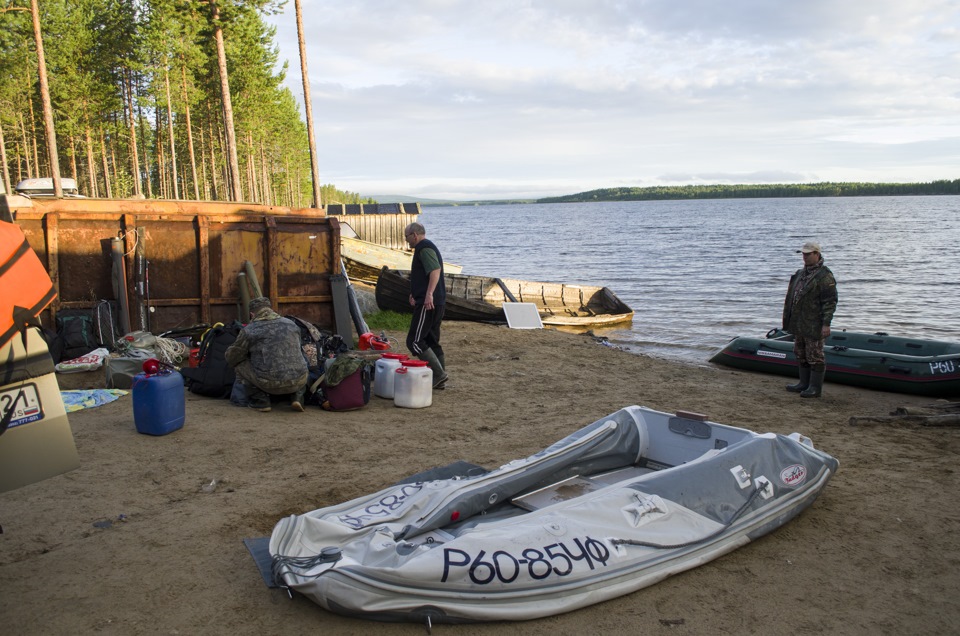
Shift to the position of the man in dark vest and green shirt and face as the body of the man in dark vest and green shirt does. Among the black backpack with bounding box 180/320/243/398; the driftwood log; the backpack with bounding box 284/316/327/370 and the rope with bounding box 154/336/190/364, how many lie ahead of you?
3

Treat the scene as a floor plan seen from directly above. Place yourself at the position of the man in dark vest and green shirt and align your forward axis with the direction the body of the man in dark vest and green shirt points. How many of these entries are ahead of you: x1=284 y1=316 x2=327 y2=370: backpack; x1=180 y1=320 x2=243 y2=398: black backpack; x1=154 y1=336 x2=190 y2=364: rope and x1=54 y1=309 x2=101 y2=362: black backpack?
4

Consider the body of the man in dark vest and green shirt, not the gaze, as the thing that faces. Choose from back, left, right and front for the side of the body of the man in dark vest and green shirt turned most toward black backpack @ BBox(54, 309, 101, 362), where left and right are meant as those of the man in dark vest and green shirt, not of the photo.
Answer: front

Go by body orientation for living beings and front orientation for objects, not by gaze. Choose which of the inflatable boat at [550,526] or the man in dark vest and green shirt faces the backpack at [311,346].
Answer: the man in dark vest and green shirt

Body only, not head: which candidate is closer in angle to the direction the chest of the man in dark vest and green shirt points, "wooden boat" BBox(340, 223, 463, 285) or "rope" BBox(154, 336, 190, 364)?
the rope

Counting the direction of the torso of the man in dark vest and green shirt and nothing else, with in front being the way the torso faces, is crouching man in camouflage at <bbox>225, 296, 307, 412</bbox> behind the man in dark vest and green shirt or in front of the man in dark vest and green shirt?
in front

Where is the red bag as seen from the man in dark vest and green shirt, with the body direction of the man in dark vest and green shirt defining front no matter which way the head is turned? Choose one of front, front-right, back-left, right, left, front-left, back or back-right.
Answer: front-left

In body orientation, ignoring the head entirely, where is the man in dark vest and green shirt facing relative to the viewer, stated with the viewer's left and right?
facing to the left of the viewer
